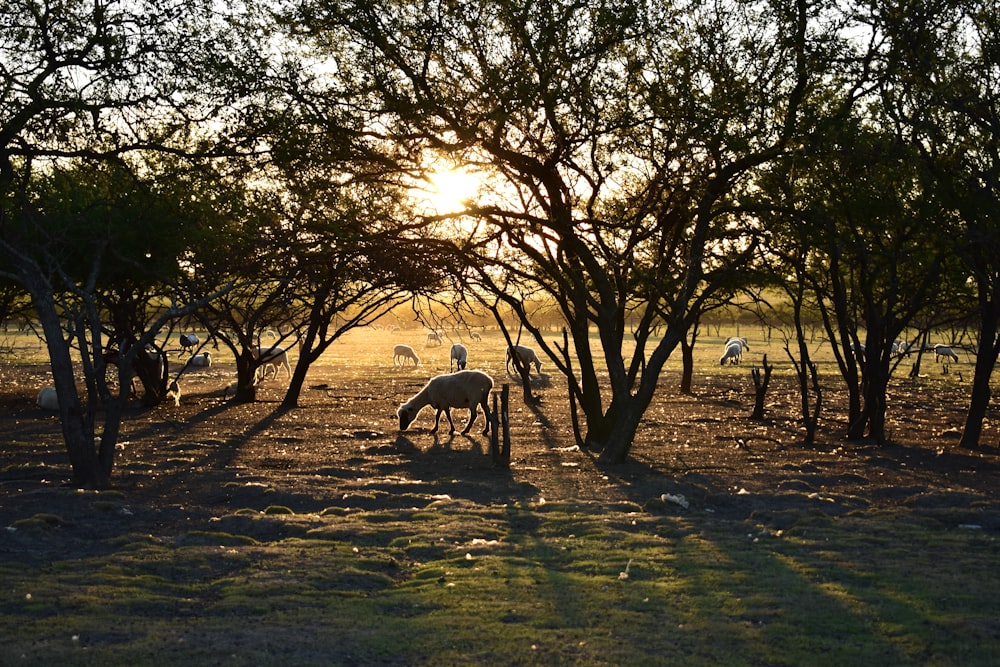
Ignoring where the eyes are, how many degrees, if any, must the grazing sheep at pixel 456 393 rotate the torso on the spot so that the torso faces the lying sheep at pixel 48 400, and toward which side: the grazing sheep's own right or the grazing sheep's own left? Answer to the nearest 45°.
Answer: approximately 45° to the grazing sheep's own right

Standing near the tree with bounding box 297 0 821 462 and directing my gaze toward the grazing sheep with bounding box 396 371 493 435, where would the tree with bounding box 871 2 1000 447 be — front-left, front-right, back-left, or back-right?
back-right

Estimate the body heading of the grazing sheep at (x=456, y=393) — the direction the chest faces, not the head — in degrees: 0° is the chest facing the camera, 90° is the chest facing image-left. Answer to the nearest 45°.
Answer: approximately 90°

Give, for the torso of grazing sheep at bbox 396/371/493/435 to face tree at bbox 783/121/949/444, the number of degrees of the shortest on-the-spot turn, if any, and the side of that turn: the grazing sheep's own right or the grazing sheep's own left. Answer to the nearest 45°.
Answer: approximately 135° to the grazing sheep's own left

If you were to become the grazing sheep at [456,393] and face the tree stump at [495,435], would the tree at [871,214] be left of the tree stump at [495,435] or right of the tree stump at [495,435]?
left

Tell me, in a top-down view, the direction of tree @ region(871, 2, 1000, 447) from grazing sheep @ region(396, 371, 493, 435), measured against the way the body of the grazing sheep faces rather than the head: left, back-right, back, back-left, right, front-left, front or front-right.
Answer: back-left

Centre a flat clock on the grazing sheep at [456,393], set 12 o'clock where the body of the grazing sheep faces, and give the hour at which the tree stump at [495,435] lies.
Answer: The tree stump is roughly at 9 o'clock from the grazing sheep.

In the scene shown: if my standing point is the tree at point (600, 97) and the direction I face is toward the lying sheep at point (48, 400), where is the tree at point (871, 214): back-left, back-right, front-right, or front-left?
back-right
